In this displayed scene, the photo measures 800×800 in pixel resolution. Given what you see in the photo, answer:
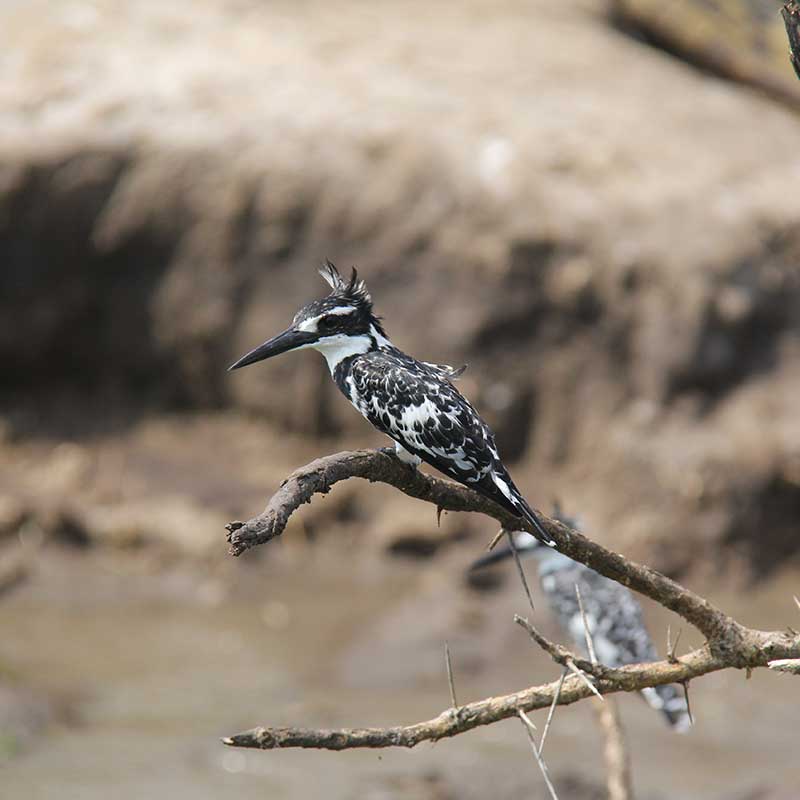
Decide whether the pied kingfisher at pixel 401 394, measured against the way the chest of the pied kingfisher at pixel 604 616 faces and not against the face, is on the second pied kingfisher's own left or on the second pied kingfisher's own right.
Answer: on the second pied kingfisher's own left

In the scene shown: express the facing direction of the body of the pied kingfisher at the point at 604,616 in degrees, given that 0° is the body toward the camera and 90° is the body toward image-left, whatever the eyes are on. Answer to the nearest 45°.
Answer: approximately 90°

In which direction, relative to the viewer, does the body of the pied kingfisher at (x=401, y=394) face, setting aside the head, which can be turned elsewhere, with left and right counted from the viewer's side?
facing to the left of the viewer

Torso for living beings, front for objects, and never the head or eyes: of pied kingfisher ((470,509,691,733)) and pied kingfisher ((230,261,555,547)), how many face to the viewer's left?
2

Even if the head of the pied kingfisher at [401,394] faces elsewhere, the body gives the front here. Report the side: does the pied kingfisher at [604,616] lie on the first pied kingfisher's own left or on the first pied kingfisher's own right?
on the first pied kingfisher's own right

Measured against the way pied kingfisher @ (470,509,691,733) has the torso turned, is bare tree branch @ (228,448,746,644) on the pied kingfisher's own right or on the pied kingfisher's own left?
on the pied kingfisher's own left
